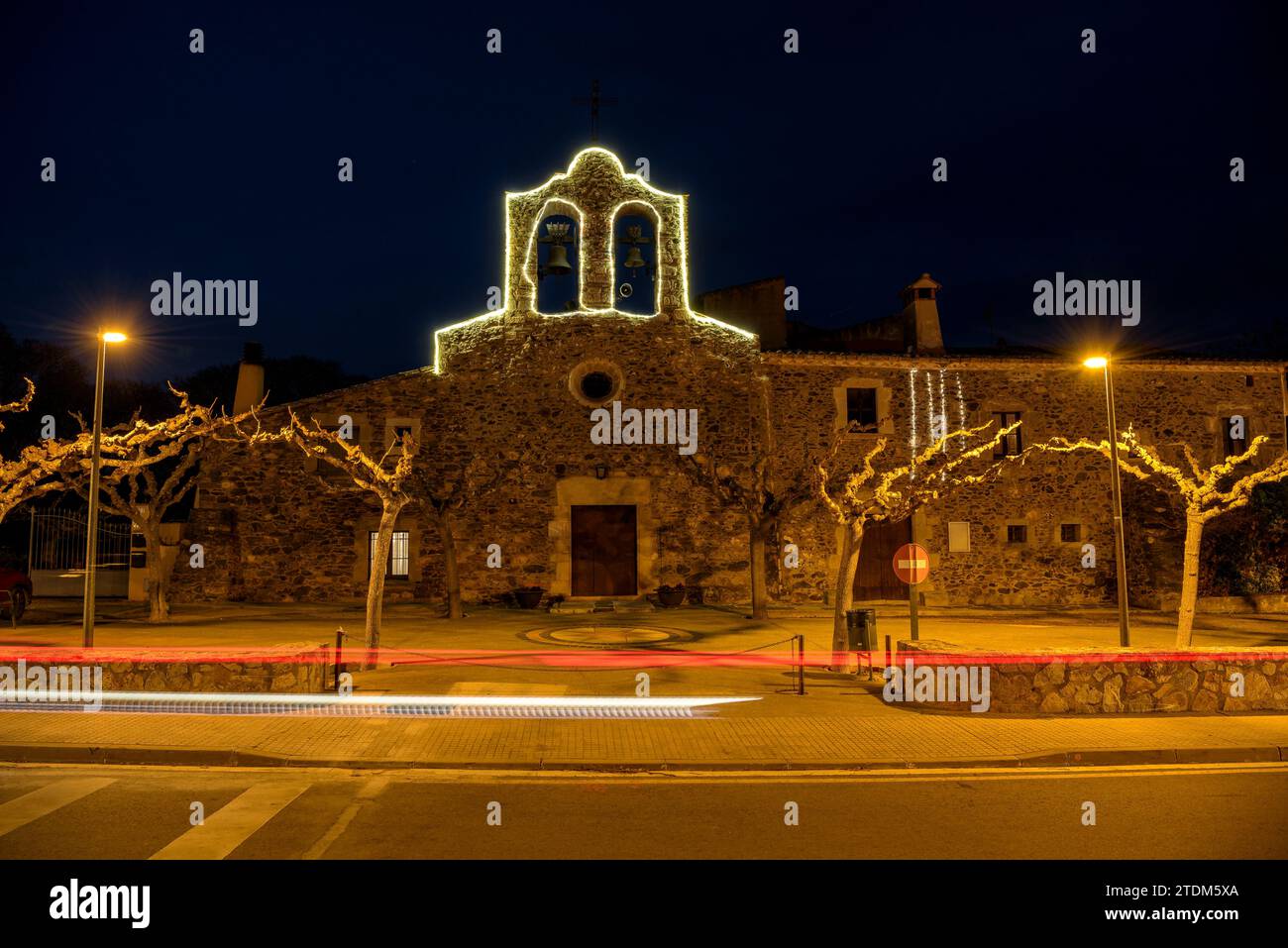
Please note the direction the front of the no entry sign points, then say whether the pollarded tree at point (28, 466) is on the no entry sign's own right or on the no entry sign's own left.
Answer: on the no entry sign's own right

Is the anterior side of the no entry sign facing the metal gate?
no

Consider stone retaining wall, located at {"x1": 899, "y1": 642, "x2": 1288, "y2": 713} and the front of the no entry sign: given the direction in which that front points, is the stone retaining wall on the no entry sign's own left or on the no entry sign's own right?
on the no entry sign's own left

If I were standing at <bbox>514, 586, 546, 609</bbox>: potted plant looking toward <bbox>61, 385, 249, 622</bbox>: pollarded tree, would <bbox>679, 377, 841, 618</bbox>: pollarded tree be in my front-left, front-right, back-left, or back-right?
back-left

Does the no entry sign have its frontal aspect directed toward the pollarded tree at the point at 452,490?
no

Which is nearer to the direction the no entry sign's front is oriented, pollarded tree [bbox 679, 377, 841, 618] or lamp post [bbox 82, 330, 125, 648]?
the lamp post

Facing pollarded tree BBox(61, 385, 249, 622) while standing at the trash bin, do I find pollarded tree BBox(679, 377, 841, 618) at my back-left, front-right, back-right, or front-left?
front-right

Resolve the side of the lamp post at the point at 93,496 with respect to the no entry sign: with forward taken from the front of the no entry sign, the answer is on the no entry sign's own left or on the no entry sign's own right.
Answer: on the no entry sign's own right

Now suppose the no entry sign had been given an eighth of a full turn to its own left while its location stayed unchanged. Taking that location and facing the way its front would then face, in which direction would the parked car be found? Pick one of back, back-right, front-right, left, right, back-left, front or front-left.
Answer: back-right

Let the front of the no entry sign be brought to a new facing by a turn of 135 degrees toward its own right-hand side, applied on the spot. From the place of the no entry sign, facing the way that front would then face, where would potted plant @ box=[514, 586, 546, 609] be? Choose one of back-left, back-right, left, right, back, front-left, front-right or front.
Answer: front

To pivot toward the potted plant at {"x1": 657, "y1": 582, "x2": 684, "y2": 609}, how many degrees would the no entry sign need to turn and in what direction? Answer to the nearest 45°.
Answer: approximately 135° to its right

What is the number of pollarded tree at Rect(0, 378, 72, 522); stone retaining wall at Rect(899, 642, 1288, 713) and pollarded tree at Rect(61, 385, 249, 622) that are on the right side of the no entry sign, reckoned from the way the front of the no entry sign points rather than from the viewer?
2

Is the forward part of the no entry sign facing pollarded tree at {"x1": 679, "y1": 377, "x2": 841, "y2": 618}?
no

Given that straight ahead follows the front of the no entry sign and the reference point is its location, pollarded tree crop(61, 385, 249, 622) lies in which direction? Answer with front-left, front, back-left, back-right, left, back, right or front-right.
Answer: right

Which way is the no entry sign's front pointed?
toward the camera
